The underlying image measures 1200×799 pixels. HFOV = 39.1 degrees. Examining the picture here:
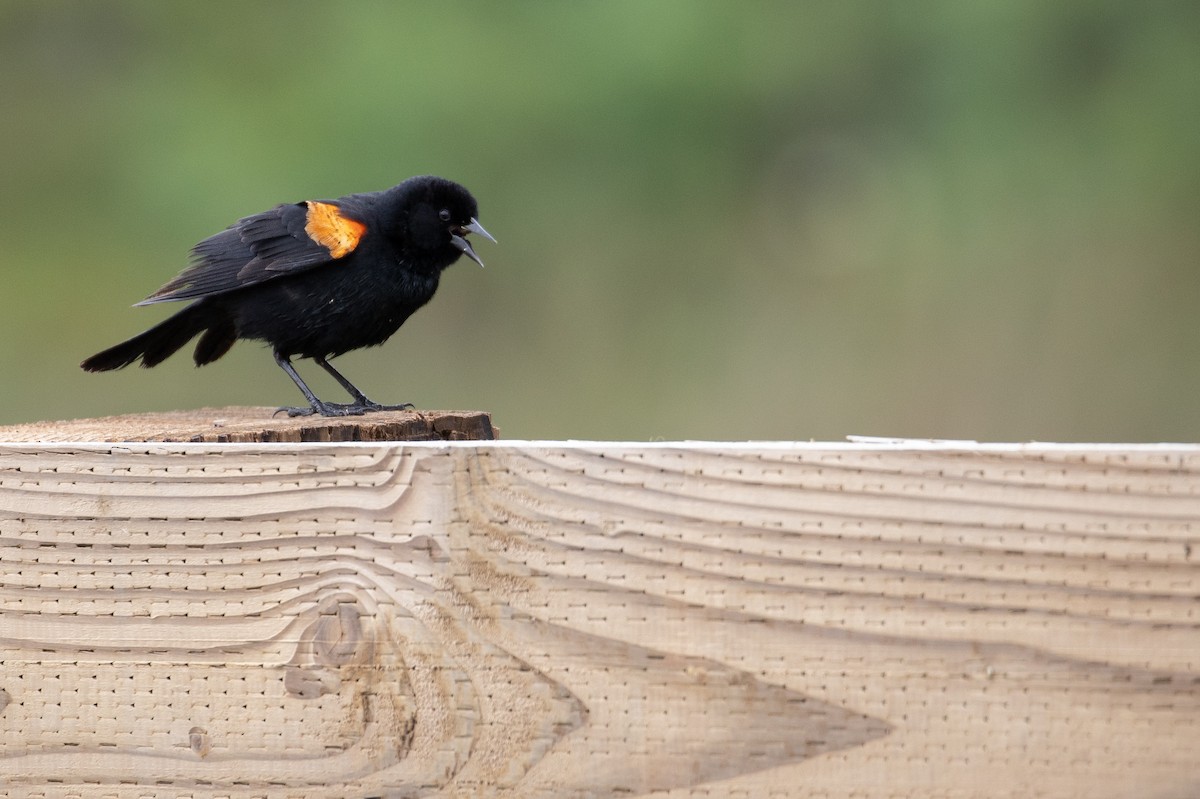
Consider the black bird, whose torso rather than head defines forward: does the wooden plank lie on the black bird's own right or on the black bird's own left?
on the black bird's own right

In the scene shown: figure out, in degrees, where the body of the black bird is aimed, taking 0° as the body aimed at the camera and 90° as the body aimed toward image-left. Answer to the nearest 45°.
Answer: approximately 270°
